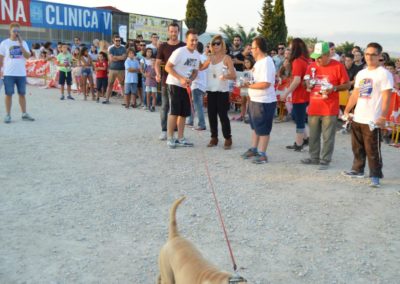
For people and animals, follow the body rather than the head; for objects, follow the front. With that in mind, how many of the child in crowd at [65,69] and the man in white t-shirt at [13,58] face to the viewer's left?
0

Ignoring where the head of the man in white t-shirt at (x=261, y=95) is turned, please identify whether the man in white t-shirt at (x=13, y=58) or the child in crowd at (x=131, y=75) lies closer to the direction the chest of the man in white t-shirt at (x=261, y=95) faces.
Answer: the man in white t-shirt

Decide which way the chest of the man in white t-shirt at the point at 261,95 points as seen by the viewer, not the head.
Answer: to the viewer's left

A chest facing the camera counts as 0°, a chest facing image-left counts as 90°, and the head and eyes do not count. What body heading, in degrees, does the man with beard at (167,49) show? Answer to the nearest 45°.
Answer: approximately 0°

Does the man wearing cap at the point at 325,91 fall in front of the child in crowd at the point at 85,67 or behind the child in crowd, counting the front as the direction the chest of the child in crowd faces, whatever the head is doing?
in front

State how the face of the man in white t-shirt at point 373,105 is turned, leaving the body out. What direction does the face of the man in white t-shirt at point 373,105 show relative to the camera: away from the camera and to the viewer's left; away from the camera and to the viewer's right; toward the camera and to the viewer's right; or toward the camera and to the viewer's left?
toward the camera and to the viewer's left

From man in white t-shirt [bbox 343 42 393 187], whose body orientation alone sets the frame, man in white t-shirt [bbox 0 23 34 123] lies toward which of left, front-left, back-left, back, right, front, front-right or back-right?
front-right

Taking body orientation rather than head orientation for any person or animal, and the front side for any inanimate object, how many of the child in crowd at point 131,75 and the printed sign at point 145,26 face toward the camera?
2
